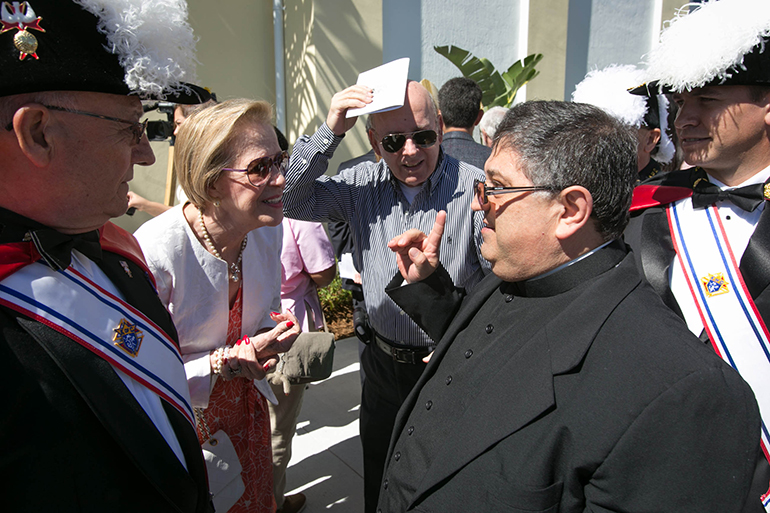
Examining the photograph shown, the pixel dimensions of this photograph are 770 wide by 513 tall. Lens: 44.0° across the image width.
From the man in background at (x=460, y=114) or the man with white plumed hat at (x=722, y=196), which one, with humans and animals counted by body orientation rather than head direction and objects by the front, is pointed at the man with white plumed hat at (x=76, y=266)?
the man with white plumed hat at (x=722, y=196)

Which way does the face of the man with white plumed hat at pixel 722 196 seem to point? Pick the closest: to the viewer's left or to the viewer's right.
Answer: to the viewer's left

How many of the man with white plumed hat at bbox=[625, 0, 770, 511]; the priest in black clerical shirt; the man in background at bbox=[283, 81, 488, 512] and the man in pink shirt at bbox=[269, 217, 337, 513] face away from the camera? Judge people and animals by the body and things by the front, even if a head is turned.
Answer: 0

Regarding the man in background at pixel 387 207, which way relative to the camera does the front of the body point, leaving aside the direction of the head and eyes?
toward the camera

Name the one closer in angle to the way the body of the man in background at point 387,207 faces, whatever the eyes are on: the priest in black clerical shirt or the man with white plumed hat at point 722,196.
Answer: the priest in black clerical shirt

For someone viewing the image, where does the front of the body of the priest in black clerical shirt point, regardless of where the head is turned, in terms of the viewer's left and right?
facing to the left of the viewer

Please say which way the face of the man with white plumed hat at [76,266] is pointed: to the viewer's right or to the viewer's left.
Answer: to the viewer's right

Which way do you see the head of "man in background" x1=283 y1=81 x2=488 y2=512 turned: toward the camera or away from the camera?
toward the camera

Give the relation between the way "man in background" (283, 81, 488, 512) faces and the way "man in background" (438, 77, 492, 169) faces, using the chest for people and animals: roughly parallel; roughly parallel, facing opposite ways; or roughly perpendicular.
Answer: roughly parallel, facing opposite ways

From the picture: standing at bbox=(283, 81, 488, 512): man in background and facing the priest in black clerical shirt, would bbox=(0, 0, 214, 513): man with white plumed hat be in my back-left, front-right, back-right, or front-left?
front-right

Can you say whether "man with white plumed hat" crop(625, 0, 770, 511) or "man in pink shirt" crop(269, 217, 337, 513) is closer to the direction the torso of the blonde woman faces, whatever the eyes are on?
the man with white plumed hat
